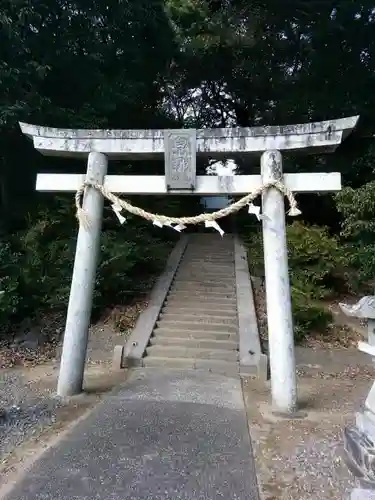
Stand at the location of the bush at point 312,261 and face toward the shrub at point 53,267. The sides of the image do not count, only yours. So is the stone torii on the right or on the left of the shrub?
left

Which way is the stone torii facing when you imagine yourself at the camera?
facing the viewer

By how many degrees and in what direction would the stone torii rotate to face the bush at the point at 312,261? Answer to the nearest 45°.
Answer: approximately 135° to its left

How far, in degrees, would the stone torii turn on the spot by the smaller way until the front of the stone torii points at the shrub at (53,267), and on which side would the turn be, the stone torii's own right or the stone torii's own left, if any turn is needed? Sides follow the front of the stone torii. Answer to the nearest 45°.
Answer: approximately 135° to the stone torii's own right
